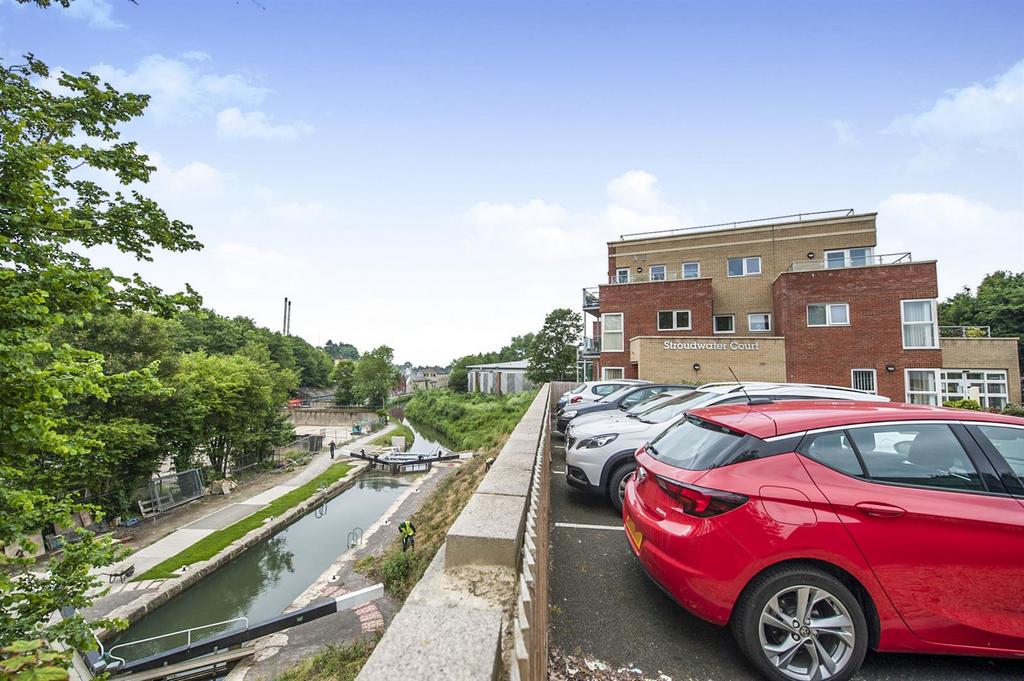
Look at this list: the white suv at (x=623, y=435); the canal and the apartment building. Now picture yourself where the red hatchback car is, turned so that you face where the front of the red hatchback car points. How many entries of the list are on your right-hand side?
0

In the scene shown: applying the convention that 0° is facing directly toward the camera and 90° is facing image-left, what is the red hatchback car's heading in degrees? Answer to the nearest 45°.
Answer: approximately 225°

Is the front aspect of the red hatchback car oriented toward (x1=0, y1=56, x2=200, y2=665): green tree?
no

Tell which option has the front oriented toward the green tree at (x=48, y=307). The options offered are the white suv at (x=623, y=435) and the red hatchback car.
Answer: the white suv

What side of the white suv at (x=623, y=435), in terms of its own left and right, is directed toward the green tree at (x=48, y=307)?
front

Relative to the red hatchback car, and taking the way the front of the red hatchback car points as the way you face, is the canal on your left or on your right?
on your left

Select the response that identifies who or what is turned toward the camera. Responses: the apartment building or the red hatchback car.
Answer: the apartment building

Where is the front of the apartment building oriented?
toward the camera

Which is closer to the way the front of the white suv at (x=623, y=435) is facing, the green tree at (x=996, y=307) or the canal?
the canal

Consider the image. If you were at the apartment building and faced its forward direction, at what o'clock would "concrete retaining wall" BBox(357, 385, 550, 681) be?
The concrete retaining wall is roughly at 12 o'clock from the apartment building.

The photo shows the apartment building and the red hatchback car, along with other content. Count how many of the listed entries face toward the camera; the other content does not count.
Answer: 1

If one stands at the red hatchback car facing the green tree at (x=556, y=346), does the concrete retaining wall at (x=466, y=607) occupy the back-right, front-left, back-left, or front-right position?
back-left

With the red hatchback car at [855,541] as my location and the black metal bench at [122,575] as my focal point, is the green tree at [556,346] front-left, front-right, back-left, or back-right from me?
front-right

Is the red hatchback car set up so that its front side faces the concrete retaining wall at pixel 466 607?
no

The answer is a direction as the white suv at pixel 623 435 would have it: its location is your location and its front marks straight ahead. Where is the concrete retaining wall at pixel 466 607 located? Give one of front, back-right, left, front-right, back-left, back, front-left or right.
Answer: front-left

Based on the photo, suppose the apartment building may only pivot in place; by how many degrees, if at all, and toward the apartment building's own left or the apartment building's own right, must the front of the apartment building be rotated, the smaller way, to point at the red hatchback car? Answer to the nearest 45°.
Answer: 0° — it already faces it

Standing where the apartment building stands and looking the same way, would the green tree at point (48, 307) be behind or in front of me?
in front

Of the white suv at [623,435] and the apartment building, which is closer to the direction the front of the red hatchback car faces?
the apartment building
